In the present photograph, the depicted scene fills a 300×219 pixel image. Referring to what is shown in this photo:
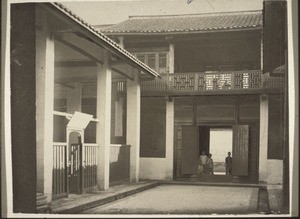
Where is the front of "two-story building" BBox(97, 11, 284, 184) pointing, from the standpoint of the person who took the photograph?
facing the viewer
